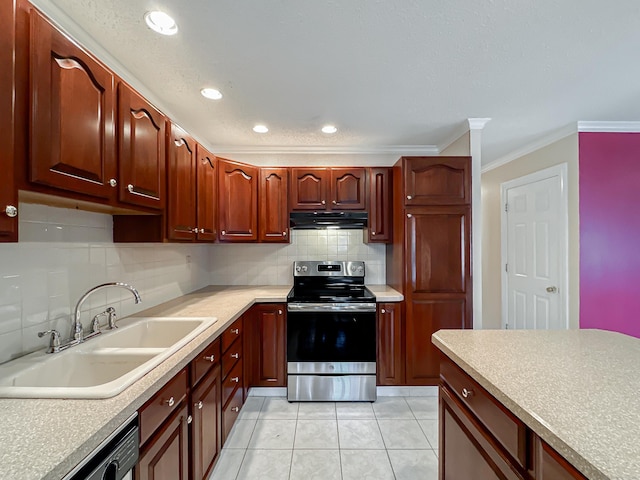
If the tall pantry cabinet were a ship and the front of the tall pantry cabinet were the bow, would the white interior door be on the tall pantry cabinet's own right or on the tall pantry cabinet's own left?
on the tall pantry cabinet's own left

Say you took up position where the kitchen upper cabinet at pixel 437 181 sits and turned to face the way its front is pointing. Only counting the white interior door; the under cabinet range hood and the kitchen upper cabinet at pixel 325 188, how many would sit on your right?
2

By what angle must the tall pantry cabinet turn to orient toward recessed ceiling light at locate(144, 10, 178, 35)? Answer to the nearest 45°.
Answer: approximately 45° to its right

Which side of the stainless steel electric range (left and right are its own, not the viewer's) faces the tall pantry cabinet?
left

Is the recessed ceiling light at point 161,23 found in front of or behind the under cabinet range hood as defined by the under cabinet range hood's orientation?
in front

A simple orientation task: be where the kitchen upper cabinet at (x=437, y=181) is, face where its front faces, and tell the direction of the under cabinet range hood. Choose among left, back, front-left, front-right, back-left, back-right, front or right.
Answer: right

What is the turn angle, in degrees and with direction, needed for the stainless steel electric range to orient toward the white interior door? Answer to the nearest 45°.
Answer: approximately 90° to its left

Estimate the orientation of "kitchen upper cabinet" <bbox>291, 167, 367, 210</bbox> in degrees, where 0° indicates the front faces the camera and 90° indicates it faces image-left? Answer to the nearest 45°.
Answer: approximately 0°

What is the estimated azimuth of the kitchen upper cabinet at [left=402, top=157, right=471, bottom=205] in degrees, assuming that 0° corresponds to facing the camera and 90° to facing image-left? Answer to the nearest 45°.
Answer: approximately 0°

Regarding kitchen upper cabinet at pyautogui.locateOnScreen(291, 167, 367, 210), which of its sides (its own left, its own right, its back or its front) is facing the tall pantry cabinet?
left
